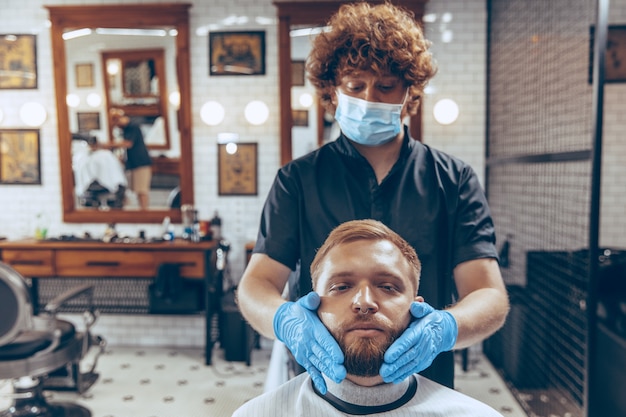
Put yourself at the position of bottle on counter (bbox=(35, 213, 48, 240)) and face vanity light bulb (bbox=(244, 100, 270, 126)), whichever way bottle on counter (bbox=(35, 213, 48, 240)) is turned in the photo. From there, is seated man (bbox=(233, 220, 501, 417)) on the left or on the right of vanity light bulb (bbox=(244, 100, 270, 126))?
right

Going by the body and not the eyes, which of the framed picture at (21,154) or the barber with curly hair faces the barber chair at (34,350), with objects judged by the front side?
the framed picture

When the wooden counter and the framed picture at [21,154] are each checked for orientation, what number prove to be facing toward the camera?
2

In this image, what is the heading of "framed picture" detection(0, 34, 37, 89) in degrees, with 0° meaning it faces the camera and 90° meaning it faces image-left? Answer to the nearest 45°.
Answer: approximately 0°

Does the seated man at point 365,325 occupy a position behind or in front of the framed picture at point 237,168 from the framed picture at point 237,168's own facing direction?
in front

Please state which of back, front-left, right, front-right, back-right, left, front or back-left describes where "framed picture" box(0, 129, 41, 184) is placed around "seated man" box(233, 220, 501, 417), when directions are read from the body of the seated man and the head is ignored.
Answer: back-right
